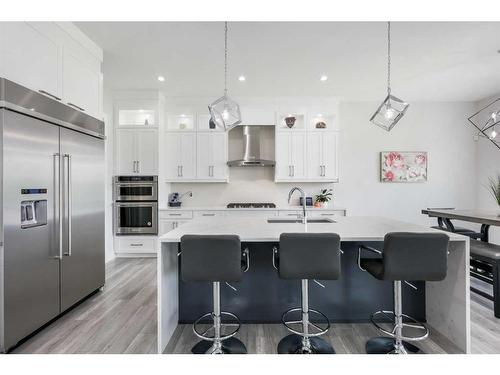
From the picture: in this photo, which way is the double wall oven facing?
toward the camera

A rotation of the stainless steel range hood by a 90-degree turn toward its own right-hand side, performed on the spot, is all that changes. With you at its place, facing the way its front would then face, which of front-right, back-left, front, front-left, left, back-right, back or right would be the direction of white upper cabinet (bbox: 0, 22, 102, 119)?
front-left

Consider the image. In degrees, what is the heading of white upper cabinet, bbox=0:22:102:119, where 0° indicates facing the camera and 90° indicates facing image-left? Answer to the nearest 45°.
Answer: approximately 315°

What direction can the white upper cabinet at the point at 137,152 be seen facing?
toward the camera

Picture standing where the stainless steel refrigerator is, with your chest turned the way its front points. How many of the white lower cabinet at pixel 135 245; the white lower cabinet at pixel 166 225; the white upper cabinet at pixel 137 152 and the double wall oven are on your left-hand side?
4

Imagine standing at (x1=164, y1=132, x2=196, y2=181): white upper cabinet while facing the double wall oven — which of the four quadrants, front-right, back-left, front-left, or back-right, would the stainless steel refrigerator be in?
front-left

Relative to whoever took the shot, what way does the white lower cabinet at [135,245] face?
facing the viewer

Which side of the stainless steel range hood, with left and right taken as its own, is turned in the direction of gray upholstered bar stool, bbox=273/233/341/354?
front

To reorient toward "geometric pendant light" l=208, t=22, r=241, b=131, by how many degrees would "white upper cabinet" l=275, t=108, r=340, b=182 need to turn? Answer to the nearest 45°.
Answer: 0° — it already faces it

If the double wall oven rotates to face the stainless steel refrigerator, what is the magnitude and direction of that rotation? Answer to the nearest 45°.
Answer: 0° — it already faces it

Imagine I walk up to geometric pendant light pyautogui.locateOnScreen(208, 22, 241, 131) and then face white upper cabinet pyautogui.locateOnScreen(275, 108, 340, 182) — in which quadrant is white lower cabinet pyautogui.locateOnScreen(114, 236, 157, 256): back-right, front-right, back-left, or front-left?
front-left

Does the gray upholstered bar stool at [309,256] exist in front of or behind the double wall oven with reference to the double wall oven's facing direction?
in front

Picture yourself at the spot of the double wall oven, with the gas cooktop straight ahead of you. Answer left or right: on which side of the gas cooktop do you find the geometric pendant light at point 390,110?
right
